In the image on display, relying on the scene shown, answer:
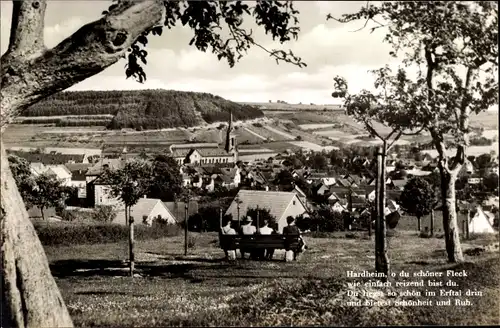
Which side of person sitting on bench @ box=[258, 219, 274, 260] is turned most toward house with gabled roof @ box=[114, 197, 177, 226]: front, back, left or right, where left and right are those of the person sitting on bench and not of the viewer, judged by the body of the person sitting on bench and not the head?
front

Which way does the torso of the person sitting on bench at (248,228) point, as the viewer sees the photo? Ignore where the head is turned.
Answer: away from the camera

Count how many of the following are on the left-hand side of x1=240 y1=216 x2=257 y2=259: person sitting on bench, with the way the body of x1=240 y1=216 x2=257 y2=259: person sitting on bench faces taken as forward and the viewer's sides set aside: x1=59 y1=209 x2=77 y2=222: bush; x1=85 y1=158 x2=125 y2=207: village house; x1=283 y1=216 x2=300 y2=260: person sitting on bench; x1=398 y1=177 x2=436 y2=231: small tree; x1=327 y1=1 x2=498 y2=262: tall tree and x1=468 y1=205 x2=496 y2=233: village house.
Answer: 2

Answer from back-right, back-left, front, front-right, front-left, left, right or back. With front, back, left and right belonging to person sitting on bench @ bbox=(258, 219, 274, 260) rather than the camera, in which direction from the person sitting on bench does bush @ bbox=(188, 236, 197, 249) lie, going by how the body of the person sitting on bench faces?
left

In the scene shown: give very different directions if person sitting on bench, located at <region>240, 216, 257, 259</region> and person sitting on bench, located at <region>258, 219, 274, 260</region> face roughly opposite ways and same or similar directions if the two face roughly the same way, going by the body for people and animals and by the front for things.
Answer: same or similar directions

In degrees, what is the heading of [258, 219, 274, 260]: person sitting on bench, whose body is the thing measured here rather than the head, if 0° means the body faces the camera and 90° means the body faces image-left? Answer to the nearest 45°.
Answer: approximately 180°

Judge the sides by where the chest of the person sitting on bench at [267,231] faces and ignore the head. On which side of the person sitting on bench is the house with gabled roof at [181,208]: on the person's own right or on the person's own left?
on the person's own left

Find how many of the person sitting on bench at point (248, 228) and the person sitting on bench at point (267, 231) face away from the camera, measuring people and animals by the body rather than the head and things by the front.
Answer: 2
